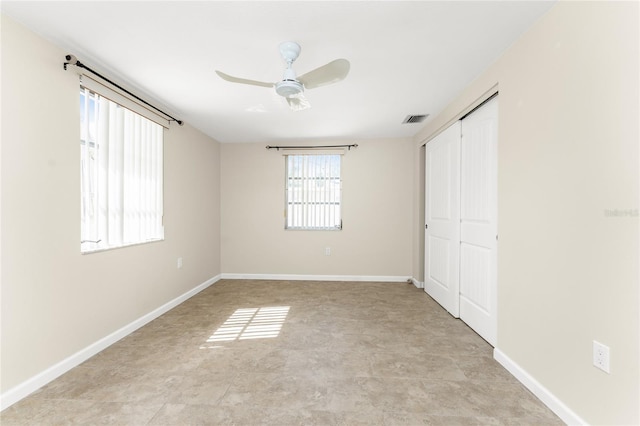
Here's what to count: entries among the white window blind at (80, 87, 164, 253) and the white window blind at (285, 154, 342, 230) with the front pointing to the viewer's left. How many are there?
0

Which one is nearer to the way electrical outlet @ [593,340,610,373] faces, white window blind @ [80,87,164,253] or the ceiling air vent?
the white window blind

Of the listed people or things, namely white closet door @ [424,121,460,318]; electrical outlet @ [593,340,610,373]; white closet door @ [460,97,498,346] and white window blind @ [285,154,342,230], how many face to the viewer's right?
0

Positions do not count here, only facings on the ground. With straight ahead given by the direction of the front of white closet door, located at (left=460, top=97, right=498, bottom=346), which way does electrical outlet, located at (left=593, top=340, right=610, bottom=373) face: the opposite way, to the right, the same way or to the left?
the same way

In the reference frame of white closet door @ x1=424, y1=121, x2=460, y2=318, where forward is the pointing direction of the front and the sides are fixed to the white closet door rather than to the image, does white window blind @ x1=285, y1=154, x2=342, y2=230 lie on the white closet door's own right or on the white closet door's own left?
on the white closet door's own right

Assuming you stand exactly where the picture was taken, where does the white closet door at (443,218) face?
facing the viewer and to the left of the viewer

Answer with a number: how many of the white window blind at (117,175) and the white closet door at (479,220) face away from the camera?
0

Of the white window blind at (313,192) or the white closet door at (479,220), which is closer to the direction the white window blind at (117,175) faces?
the white closet door

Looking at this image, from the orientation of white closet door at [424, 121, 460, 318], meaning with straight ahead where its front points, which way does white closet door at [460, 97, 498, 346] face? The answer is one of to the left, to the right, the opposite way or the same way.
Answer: the same way

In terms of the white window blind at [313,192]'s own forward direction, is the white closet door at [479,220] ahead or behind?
ahead

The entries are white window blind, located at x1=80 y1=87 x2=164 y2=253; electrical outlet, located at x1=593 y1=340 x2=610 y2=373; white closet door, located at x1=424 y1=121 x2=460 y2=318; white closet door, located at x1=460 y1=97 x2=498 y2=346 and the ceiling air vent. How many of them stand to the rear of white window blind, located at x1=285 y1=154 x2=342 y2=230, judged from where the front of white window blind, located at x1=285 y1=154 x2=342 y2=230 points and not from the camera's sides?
0

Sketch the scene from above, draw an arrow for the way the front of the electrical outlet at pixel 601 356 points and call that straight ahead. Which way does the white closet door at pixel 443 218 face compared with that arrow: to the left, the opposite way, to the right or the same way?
the same way

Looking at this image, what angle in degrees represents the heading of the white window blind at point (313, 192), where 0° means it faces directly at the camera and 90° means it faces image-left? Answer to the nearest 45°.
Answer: approximately 0°

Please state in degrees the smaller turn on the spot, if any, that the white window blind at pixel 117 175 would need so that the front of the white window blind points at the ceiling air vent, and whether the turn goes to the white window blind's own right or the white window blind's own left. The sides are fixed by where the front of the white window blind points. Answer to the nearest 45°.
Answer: approximately 45° to the white window blind's own left

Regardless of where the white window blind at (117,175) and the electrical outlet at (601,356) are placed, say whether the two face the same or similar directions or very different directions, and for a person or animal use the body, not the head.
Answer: very different directions

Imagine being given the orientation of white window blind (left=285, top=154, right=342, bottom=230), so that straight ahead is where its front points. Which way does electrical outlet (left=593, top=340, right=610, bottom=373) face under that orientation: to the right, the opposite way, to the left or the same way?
to the right

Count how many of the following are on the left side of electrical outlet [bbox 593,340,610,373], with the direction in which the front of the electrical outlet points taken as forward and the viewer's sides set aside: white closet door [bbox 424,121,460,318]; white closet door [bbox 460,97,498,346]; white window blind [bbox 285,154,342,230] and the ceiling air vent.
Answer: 0

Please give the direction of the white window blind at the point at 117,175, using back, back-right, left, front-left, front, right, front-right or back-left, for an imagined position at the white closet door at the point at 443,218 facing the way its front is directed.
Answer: front
